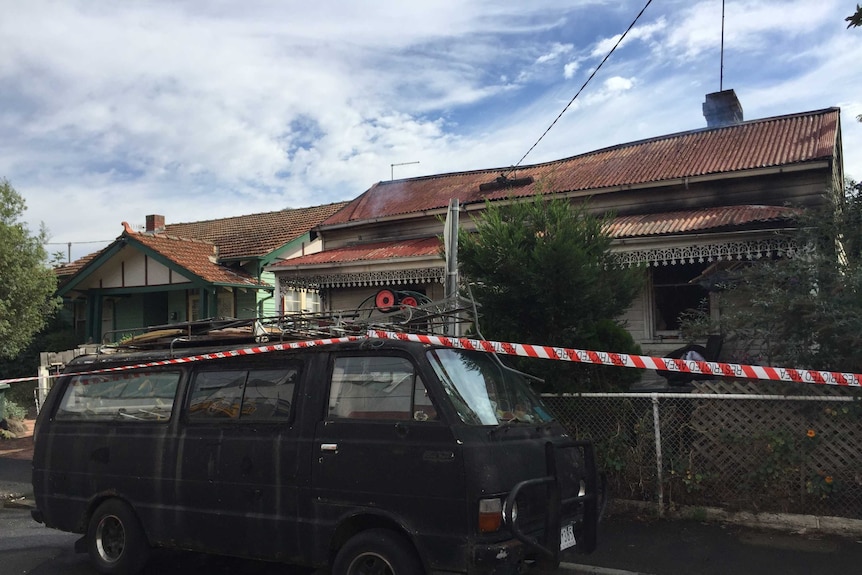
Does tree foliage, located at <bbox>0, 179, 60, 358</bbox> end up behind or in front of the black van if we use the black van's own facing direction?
behind

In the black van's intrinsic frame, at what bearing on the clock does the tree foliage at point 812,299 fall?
The tree foliage is roughly at 10 o'clock from the black van.

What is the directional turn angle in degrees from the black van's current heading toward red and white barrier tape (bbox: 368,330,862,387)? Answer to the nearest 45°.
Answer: approximately 45° to its left

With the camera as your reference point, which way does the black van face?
facing the viewer and to the right of the viewer

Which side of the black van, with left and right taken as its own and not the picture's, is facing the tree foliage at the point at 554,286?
left

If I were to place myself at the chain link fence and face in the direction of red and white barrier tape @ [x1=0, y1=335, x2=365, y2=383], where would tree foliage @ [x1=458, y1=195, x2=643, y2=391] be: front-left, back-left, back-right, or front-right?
front-right

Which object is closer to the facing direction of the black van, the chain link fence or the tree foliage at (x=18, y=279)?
the chain link fence

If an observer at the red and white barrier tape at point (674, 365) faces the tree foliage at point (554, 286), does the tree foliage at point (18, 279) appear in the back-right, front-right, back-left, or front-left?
front-left

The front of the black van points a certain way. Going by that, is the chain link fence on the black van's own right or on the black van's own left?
on the black van's own left
